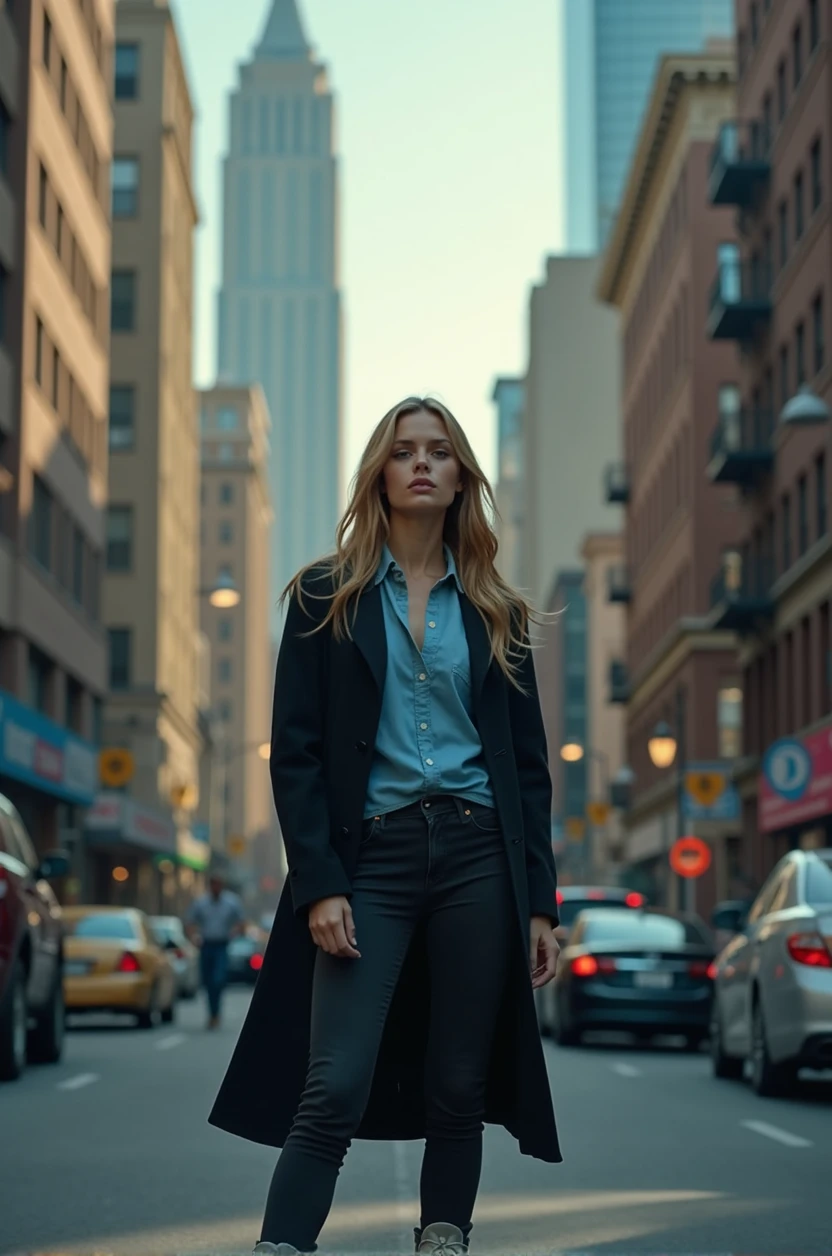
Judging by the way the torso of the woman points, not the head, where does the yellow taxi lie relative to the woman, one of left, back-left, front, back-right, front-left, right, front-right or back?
back

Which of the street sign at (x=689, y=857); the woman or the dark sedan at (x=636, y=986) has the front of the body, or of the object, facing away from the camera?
the dark sedan

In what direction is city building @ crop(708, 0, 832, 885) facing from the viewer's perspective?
to the viewer's left

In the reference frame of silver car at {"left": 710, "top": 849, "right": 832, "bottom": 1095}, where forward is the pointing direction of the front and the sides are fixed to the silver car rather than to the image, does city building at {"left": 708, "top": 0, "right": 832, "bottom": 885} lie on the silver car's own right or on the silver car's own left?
on the silver car's own right

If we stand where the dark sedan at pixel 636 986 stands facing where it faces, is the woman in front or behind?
behind

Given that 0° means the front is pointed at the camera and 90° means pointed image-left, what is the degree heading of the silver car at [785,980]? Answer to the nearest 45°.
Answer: approximately 135°

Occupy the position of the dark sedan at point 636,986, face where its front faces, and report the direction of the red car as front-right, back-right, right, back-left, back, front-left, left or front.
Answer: back-left

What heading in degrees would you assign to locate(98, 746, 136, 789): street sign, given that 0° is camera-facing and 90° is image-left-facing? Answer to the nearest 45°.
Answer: approximately 0°
